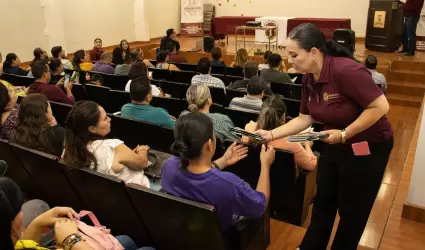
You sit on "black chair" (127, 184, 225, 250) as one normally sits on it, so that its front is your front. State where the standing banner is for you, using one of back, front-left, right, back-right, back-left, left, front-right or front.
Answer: front-left

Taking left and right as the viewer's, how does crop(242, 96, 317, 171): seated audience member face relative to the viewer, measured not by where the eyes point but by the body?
facing away from the viewer and to the right of the viewer

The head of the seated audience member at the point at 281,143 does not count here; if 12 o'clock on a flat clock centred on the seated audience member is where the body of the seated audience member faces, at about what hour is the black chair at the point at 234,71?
The black chair is roughly at 10 o'clock from the seated audience member.

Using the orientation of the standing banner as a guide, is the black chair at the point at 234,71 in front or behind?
in front

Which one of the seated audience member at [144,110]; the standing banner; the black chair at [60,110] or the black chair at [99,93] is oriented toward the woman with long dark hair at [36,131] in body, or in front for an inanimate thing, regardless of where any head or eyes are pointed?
the standing banner

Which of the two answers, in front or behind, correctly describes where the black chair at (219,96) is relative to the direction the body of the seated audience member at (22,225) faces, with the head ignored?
in front

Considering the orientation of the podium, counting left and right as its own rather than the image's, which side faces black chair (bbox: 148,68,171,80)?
front

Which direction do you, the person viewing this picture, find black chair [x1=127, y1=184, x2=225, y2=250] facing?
facing away from the viewer and to the right of the viewer

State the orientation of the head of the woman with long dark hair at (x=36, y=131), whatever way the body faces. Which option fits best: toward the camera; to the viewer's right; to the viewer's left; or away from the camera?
away from the camera

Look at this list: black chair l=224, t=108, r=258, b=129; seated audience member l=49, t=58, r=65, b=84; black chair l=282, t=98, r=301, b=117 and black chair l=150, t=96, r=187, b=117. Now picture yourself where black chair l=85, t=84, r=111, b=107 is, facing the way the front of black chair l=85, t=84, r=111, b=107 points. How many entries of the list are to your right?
3

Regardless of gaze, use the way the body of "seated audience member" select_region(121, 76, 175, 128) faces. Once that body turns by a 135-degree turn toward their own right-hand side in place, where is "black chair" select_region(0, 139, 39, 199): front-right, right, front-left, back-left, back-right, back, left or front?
front-right

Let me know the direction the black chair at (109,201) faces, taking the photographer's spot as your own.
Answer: facing away from the viewer and to the right of the viewer

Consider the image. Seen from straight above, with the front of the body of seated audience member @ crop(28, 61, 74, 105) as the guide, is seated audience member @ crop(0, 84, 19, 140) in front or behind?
behind

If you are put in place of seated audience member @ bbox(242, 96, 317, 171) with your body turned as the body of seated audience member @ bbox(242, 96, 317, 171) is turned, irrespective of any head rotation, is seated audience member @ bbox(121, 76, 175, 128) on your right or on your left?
on your left
